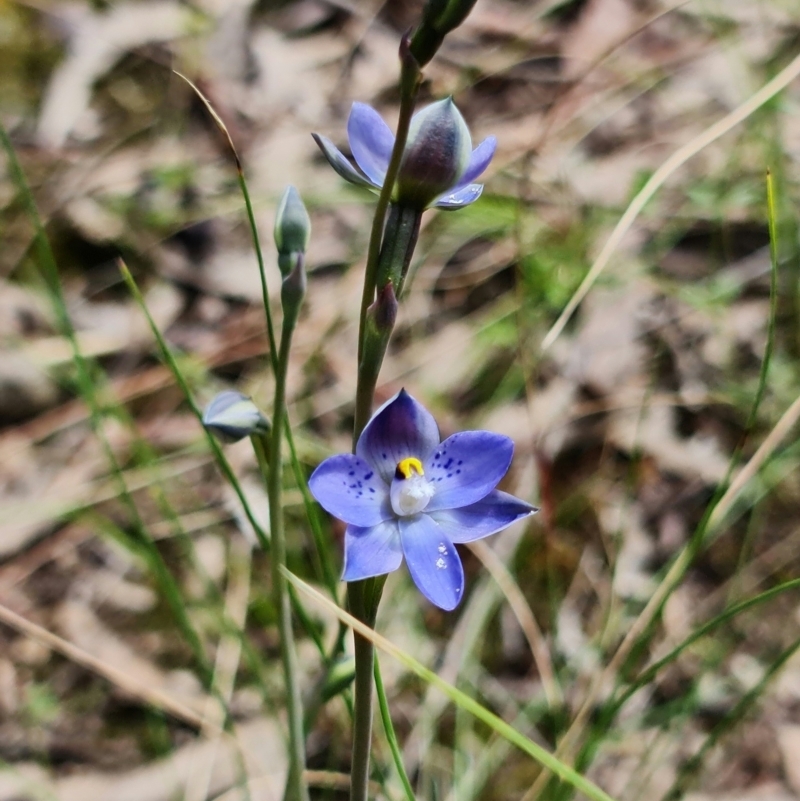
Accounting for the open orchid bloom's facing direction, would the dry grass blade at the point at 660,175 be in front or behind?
behind

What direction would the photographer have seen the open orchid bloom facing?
facing the viewer
